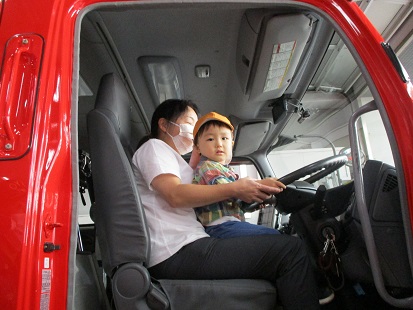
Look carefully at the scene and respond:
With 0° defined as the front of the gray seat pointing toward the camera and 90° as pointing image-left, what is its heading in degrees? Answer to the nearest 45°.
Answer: approximately 270°

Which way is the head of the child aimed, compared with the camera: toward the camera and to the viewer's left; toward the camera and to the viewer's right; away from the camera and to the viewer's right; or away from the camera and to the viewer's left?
toward the camera and to the viewer's right

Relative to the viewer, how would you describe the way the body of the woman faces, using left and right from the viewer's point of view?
facing to the right of the viewer
